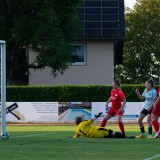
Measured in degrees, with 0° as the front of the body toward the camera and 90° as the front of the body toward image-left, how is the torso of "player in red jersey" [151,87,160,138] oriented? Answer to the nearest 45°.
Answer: approximately 90°

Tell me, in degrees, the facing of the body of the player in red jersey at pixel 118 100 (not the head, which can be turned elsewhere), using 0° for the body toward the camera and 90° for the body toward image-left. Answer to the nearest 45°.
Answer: approximately 45°

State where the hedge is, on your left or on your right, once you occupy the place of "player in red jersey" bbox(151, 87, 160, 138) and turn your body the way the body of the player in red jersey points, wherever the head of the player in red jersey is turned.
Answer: on your right

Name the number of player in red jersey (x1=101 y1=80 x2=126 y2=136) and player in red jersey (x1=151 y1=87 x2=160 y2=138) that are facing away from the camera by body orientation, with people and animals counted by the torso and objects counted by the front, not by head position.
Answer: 0

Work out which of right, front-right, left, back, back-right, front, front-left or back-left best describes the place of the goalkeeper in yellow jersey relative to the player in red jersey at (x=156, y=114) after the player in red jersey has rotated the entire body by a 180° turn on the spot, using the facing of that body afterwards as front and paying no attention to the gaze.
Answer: back-right

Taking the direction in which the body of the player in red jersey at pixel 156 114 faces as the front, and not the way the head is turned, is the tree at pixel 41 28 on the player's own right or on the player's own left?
on the player's own right
